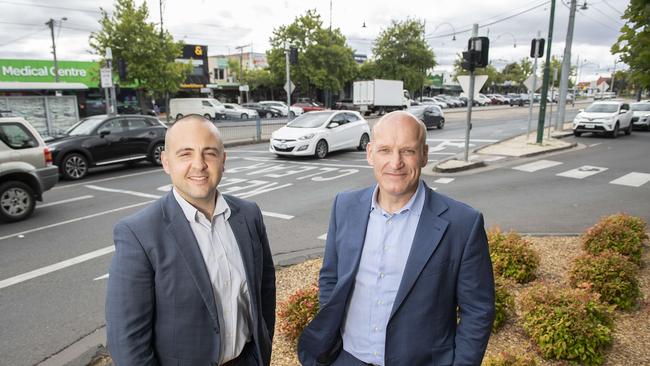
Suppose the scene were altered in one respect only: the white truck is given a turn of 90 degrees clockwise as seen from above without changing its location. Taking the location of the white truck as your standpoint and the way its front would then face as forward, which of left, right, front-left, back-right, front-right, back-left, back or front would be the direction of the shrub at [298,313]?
front-right

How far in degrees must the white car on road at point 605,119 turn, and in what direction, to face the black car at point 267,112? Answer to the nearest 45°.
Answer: approximately 45° to its right

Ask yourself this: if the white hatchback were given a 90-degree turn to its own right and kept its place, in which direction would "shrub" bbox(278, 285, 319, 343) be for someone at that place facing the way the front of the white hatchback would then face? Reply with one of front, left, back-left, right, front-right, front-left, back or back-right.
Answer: back-left

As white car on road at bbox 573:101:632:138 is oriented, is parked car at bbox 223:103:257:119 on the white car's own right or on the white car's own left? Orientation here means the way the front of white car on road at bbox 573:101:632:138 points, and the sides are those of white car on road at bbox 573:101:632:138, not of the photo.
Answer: on the white car's own right

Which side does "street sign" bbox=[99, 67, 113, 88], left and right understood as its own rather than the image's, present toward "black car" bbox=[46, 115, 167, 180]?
front

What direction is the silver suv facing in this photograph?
to the viewer's left

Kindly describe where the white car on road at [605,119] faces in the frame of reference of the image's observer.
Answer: facing the viewer and to the left of the viewer

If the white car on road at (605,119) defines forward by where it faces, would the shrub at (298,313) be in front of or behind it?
in front

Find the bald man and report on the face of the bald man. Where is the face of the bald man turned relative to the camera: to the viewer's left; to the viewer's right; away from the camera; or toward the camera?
toward the camera

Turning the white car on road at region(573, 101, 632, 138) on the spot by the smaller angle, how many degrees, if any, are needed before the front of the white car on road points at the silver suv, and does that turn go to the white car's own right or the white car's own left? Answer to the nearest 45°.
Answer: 0° — it already faces it

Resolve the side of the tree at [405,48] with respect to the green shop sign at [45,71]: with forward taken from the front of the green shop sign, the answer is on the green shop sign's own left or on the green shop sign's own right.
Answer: on the green shop sign's own left

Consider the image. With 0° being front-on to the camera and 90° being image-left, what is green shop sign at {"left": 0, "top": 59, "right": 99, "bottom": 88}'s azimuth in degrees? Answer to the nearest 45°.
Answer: approximately 0°

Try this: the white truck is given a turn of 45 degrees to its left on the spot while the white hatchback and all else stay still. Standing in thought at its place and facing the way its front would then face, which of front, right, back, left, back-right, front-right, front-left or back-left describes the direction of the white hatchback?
back
